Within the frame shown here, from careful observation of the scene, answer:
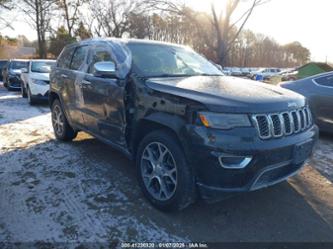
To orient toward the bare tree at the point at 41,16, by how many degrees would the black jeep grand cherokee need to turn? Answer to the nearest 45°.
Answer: approximately 180°

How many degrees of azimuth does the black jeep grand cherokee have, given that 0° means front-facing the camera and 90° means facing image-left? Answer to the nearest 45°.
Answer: approximately 315°

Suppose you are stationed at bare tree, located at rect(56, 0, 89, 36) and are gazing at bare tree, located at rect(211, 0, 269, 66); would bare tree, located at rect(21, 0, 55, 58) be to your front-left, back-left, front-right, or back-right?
back-right

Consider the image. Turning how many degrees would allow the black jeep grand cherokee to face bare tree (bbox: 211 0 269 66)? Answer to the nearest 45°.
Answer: approximately 135° to its left

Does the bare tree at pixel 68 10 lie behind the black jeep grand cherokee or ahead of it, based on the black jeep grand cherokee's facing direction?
behind
